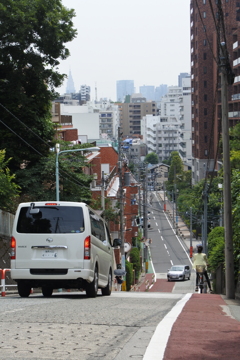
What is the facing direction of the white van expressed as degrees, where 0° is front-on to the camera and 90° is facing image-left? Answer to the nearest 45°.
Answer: approximately 180°

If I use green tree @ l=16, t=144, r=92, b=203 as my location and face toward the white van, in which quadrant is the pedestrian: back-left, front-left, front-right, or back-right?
front-left

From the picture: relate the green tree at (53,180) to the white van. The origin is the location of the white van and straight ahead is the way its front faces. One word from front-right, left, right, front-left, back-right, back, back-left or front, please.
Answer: front

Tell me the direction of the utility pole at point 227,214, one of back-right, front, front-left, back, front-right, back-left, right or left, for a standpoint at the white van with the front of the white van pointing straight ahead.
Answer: front-right

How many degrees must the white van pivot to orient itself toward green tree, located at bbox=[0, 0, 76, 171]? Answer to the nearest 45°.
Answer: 0° — it already faces it
